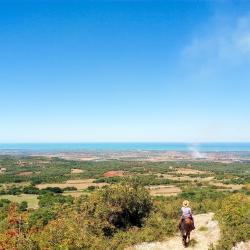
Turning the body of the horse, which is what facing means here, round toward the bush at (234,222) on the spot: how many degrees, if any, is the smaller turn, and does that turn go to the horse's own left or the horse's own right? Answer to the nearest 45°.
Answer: approximately 45° to the horse's own right

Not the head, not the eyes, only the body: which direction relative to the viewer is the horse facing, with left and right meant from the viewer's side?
facing away from the viewer
